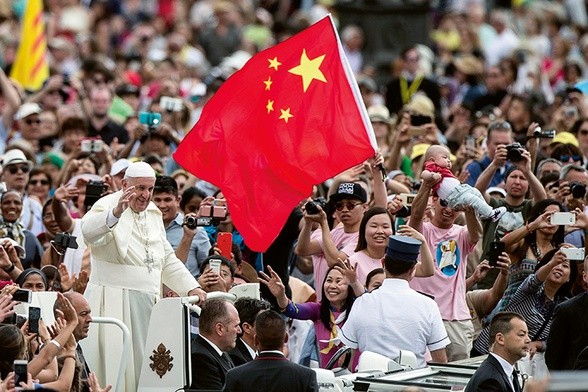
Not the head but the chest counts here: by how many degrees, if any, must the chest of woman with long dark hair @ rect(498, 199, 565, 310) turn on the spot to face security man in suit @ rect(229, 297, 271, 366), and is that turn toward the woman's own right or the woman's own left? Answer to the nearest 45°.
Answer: approximately 90° to the woman's own right

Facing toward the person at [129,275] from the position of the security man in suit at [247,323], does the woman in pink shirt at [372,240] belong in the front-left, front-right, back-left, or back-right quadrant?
back-right

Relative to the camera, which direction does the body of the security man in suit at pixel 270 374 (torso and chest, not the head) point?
away from the camera

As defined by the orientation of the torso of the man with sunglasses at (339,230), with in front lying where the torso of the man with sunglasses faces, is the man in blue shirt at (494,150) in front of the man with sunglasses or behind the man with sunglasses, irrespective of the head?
behind

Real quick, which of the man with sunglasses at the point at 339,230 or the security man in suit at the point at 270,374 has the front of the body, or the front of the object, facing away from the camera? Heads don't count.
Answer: the security man in suit
